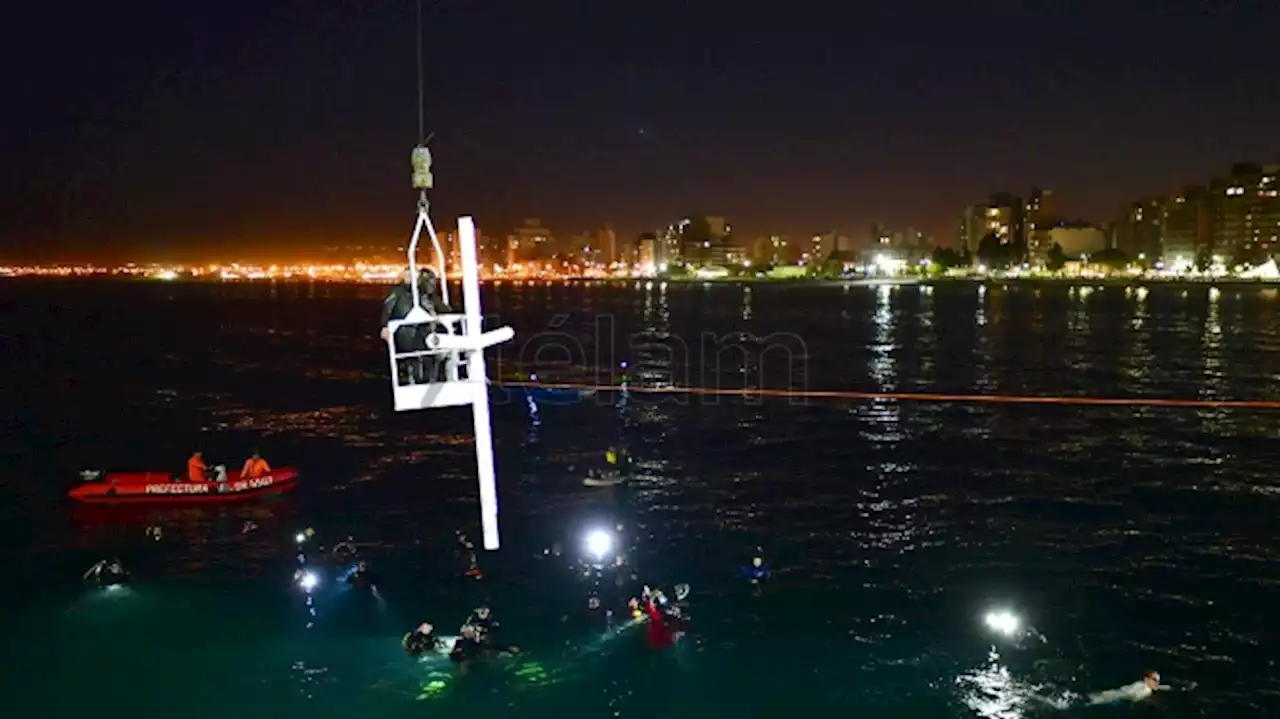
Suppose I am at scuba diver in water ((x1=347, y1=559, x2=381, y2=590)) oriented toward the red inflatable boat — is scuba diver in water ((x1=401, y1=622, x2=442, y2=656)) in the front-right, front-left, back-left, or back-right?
back-left

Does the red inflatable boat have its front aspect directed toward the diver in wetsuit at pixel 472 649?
no

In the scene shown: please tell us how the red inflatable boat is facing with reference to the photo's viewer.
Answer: facing to the right of the viewer

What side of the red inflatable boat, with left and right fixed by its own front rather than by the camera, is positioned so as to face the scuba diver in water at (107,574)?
right

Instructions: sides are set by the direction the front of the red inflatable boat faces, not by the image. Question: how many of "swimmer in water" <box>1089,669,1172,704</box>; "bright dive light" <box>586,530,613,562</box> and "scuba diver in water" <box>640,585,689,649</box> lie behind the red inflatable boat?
0

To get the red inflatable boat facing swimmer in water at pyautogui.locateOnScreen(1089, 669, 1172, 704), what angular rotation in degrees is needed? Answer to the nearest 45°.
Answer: approximately 45° to its right

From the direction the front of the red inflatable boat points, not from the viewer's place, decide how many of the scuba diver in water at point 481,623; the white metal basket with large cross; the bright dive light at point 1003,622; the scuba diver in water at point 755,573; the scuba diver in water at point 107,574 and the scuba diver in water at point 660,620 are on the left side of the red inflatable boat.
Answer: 0
